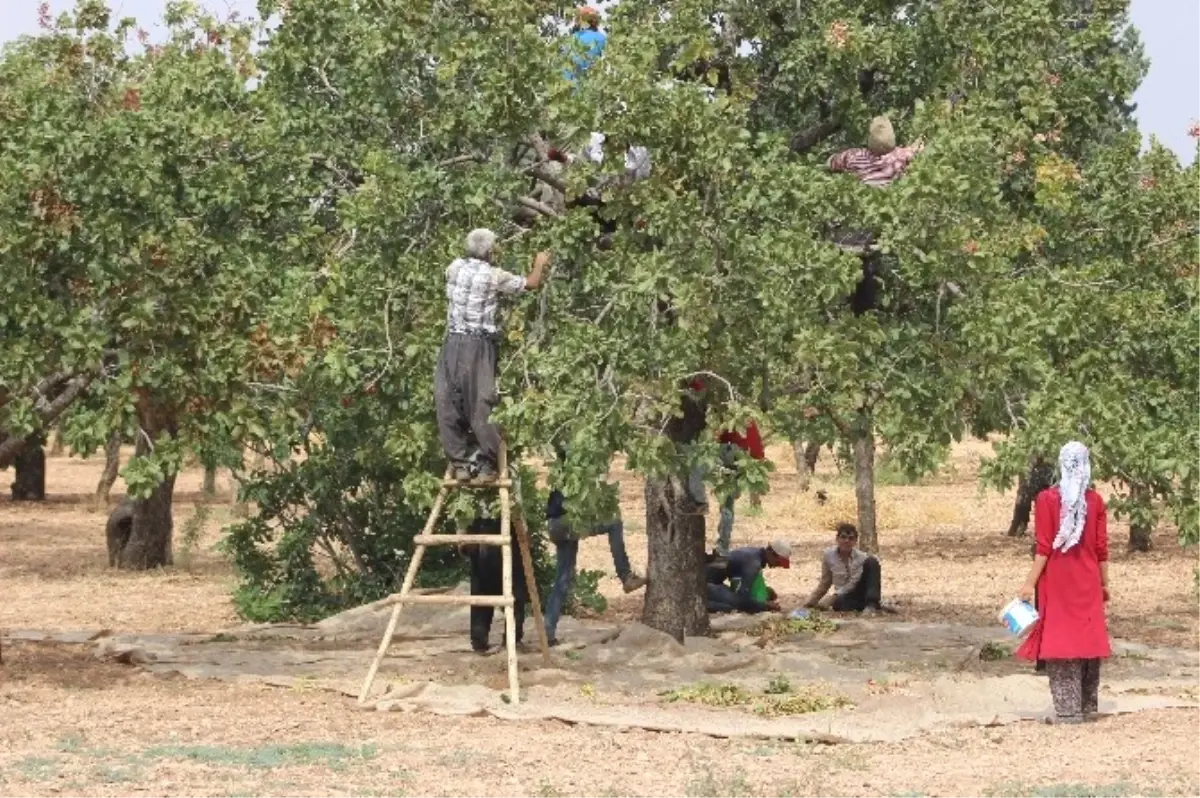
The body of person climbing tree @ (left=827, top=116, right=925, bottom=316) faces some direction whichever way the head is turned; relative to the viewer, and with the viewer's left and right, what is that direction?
facing away from the viewer

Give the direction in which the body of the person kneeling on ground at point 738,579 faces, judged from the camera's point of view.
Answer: to the viewer's right

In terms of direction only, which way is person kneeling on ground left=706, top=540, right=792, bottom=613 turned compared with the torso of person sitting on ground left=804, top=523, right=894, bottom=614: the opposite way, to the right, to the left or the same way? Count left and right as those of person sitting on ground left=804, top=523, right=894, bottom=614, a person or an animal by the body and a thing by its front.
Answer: to the left

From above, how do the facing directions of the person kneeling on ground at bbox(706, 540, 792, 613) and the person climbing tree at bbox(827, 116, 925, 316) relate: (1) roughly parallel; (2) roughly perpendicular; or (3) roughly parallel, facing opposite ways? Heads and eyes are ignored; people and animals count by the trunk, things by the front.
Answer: roughly perpendicular

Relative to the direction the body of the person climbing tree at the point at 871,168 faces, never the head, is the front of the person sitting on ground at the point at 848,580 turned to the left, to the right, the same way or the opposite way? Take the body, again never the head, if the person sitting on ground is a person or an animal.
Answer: the opposite way

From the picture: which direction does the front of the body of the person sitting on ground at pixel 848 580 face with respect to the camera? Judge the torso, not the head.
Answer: toward the camera

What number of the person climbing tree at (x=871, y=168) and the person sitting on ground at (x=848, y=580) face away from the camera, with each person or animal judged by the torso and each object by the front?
1

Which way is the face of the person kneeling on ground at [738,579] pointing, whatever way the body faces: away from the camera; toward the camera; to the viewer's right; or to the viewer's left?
to the viewer's right

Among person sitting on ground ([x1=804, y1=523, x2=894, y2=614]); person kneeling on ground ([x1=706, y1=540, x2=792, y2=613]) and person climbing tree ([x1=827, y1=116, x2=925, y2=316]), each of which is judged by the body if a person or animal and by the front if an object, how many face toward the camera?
1
